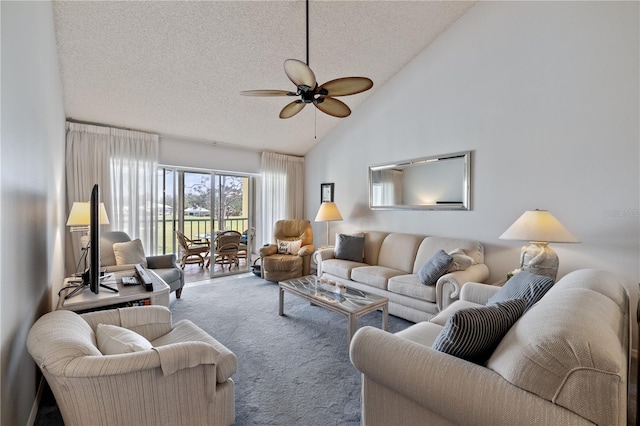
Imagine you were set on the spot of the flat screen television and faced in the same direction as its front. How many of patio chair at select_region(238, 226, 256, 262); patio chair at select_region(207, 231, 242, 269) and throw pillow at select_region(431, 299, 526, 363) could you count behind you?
0

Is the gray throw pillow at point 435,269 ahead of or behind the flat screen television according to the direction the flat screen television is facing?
ahead

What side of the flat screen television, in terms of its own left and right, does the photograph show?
right

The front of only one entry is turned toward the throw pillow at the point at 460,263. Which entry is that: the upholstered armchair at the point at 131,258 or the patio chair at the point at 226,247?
the upholstered armchair

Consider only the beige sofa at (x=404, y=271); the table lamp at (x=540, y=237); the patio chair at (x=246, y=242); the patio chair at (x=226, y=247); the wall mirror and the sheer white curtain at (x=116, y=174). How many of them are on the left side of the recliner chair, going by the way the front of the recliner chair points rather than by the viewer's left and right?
3

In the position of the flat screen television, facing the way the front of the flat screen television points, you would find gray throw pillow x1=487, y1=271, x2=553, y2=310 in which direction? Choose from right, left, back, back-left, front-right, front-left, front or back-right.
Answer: front-right

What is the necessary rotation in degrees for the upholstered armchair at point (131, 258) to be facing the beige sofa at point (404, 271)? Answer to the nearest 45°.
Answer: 0° — it already faces it

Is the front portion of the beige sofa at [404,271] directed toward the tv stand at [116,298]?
yes

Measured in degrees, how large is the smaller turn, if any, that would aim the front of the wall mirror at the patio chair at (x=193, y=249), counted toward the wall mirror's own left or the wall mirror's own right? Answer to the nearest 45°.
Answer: approximately 45° to the wall mirror's own right

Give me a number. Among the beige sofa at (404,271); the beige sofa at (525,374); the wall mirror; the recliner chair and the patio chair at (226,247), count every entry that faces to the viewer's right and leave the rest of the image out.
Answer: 0

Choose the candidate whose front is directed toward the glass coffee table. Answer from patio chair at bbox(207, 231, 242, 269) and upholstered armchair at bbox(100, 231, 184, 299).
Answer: the upholstered armchair

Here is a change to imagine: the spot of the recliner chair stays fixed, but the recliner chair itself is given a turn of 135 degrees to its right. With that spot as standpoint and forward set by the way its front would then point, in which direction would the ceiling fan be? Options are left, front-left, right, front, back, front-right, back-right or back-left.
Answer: back

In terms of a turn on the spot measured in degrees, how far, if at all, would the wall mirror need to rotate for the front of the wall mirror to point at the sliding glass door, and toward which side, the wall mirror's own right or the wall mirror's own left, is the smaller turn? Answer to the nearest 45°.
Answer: approximately 45° to the wall mirror's own right

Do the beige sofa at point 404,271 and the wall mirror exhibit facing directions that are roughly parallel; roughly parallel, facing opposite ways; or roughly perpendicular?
roughly parallel
